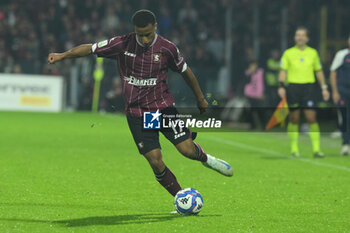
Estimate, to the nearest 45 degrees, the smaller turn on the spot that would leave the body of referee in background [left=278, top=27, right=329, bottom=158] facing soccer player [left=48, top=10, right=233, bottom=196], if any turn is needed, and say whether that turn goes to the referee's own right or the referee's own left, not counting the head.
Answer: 0° — they already face them

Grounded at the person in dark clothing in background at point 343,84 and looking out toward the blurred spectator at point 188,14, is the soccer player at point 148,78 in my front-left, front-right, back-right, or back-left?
back-left

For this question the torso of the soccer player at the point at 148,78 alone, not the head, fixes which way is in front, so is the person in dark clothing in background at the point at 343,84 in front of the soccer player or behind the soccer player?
behind

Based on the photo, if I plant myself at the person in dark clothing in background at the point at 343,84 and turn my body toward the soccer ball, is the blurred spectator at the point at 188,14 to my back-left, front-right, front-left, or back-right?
back-right

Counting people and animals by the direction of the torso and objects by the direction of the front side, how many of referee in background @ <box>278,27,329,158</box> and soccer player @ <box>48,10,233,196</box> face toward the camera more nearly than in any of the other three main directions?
2

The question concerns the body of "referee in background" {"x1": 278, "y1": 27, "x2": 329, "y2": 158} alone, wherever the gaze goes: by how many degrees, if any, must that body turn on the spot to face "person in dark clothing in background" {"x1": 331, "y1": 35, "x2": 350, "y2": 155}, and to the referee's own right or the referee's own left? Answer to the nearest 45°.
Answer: approximately 135° to the referee's own left

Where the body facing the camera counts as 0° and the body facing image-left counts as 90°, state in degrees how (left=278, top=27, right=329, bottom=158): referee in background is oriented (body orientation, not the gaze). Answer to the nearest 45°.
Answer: approximately 0°

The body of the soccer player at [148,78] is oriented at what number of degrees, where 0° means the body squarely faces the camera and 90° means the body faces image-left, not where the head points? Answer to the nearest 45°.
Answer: approximately 0°

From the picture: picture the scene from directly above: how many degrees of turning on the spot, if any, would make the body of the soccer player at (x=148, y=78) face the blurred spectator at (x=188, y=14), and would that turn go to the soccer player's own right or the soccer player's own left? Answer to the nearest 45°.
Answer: approximately 180°
